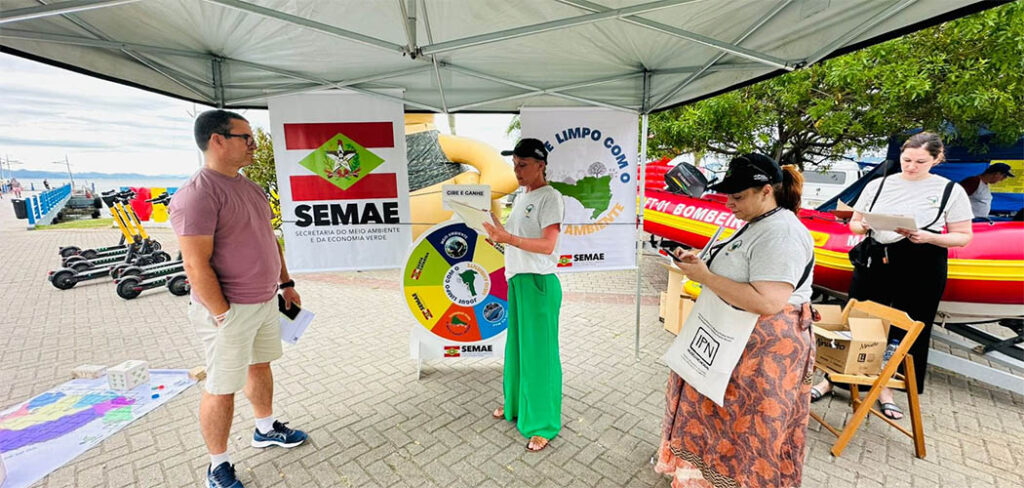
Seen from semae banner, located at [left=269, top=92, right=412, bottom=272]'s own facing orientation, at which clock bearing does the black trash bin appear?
The black trash bin is roughly at 5 o'clock from the semae banner.

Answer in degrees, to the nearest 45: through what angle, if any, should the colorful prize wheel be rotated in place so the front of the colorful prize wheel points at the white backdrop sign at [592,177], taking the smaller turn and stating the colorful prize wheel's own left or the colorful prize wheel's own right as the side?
approximately 90° to the colorful prize wheel's own left

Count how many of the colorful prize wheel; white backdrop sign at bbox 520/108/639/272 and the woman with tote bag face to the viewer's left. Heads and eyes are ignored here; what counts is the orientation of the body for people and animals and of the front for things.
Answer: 1

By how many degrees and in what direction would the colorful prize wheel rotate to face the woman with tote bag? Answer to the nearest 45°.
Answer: approximately 45° to its left

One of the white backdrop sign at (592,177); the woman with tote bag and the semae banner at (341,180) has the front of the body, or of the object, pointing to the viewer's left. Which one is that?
the woman with tote bag

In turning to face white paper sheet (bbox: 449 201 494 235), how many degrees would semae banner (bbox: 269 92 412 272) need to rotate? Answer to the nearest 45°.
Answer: approximately 45° to its left

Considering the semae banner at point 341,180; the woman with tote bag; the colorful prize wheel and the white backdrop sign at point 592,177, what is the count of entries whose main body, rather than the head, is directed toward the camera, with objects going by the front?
3

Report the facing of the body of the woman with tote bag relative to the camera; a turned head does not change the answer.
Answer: to the viewer's left

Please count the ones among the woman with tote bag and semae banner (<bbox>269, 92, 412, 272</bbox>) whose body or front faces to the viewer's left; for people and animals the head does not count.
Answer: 1

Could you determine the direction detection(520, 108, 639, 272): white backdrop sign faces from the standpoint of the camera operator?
facing the viewer

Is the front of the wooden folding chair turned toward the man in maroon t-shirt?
yes

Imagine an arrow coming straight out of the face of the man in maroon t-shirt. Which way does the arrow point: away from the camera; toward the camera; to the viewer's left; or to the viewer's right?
to the viewer's right

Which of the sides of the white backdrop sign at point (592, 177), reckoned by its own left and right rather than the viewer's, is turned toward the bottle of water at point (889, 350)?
left

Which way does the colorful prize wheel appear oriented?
toward the camera

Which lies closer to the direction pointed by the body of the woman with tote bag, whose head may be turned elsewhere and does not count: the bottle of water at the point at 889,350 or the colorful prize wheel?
the colorful prize wheel
